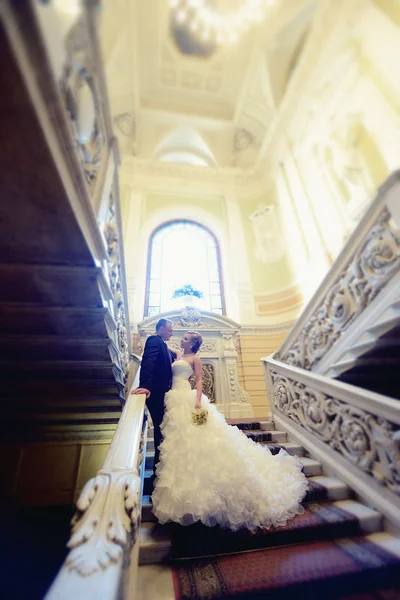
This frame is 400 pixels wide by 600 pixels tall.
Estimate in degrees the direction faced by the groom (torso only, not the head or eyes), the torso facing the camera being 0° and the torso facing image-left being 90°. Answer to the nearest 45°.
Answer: approximately 270°

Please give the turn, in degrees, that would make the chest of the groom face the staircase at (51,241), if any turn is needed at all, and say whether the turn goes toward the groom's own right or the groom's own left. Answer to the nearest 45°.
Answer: approximately 135° to the groom's own right

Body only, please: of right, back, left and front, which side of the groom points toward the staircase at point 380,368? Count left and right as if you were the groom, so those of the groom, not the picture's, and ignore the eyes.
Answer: front

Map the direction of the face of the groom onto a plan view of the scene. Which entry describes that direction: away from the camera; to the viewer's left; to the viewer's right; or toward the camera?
to the viewer's right
